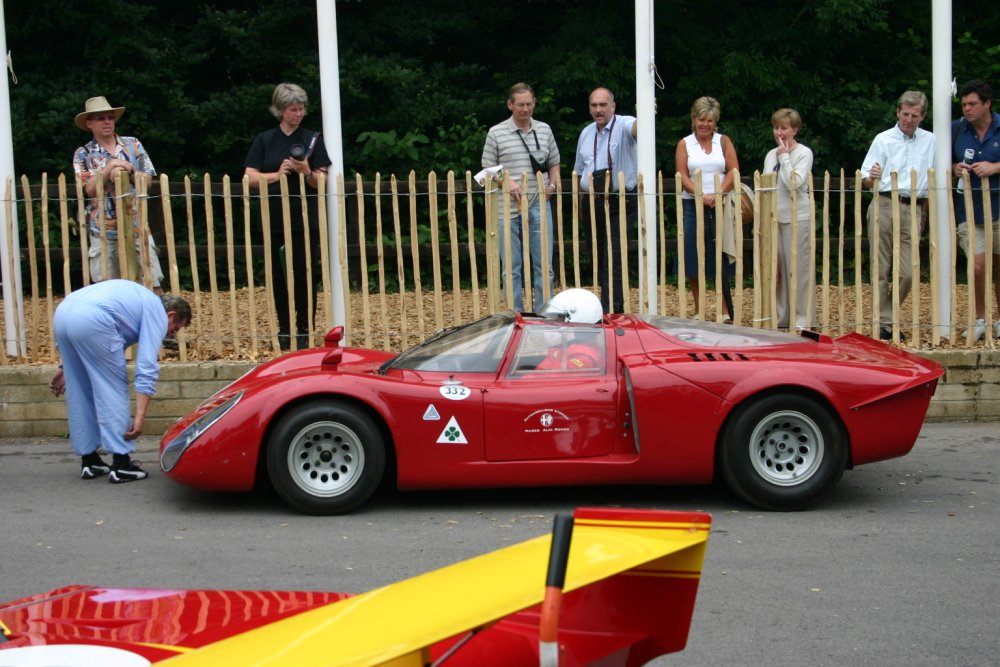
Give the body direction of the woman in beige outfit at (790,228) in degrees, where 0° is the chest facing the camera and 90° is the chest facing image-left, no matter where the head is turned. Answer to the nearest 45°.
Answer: approximately 45°

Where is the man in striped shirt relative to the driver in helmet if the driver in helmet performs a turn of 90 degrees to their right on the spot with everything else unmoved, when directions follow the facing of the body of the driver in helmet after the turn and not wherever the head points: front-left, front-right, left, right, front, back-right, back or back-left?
front

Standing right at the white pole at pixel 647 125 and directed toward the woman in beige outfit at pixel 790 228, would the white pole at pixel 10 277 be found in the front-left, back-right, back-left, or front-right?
back-right

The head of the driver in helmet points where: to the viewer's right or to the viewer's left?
to the viewer's left

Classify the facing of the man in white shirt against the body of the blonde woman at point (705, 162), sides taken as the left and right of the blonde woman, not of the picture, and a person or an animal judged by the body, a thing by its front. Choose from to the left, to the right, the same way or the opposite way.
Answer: the same way

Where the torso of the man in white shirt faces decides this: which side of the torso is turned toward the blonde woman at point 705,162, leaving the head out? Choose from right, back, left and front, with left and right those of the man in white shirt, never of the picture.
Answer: right

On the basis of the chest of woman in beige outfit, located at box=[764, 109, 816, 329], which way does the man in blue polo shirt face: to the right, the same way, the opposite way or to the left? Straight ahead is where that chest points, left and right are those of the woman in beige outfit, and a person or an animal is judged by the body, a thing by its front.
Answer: the same way

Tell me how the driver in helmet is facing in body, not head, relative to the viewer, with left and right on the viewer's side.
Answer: facing to the left of the viewer

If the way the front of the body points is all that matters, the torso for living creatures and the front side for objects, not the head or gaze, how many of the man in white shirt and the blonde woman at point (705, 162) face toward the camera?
2

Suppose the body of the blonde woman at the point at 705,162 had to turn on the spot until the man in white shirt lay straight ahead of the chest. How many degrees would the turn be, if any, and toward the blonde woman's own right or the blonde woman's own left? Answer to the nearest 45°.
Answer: approximately 90° to the blonde woman's own left

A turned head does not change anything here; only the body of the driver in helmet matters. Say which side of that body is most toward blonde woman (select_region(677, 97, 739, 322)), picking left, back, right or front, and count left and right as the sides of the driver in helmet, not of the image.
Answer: right

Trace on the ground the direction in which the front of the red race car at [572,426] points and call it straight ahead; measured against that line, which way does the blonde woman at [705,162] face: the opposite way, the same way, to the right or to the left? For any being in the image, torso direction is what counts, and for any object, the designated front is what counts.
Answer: to the left

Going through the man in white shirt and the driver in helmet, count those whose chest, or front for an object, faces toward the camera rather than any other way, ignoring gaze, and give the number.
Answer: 1

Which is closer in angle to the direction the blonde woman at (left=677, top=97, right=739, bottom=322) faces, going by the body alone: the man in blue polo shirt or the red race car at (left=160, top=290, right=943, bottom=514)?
the red race car

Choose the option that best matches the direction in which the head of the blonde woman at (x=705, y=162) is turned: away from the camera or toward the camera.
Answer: toward the camera

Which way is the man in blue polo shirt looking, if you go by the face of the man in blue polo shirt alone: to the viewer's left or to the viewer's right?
to the viewer's left

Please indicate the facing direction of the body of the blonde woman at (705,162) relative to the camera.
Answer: toward the camera

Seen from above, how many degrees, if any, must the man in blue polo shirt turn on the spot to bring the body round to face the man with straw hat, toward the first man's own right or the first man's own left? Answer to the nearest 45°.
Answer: approximately 45° to the first man's own right

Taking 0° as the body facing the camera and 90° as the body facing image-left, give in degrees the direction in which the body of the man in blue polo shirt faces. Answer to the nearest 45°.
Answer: approximately 45°
